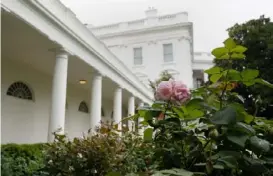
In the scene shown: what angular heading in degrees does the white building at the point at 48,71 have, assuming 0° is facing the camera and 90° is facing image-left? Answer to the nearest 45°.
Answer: approximately 315°

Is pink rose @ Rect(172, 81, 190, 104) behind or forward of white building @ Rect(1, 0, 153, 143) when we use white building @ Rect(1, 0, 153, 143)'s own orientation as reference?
forward

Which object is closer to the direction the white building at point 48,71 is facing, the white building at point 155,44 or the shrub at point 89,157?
the shrub

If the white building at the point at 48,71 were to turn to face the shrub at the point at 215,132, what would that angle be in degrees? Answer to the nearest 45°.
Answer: approximately 45° to its right

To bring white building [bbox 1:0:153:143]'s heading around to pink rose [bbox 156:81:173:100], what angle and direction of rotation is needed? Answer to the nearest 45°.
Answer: approximately 45° to its right

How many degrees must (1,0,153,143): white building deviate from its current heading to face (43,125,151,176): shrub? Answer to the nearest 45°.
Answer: approximately 45° to its right

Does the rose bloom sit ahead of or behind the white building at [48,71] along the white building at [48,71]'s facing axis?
ahead
